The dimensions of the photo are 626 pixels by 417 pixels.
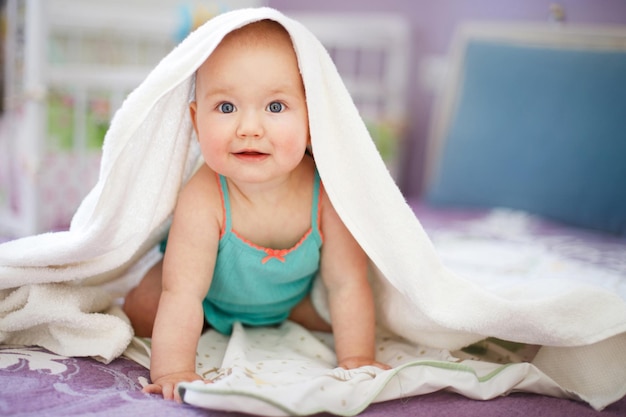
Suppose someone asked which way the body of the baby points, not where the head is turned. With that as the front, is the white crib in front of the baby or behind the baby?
behind

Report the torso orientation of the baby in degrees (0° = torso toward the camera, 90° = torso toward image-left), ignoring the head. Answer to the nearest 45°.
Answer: approximately 0°
